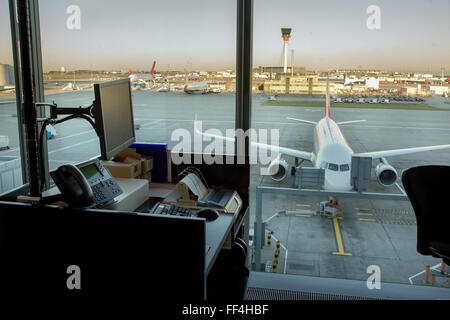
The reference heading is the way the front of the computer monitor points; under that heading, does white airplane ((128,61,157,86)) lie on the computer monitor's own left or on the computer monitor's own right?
on the computer monitor's own left

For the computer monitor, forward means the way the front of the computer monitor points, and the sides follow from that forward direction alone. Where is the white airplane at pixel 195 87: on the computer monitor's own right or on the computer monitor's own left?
on the computer monitor's own left

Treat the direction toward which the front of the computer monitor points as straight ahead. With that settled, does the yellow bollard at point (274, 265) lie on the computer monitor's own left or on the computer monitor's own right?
on the computer monitor's own left

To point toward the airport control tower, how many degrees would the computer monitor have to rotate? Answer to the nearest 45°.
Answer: approximately 90° to its left

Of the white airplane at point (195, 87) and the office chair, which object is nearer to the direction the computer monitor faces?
the office chair

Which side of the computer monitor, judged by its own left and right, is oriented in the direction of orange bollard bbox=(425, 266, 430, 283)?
left

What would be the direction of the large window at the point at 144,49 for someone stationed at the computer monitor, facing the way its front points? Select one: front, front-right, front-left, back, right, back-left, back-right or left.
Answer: back-left
